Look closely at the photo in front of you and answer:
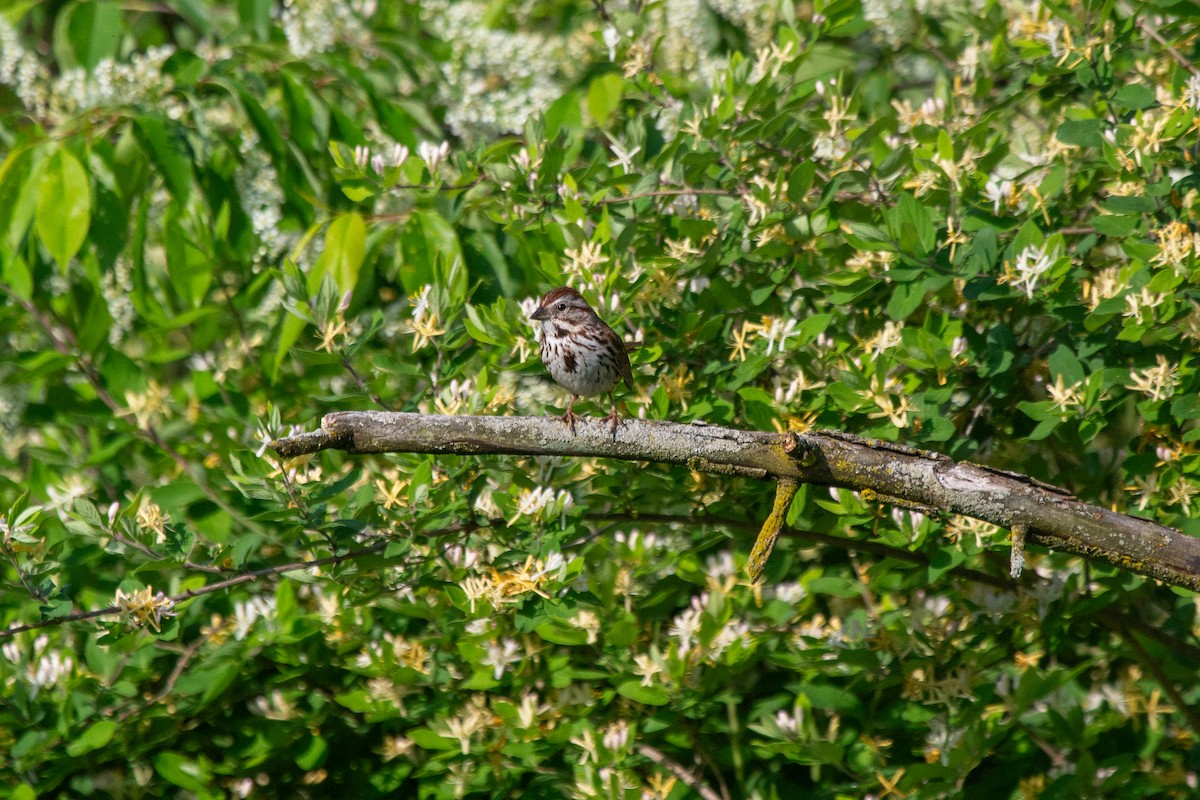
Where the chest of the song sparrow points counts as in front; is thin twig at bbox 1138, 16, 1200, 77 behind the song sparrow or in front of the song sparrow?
behind

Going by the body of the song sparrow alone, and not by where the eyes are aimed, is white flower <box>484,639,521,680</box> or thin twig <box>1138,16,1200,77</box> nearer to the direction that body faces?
the white flower

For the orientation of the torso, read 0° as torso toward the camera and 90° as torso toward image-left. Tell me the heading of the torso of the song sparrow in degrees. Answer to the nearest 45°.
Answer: approximately 45°
